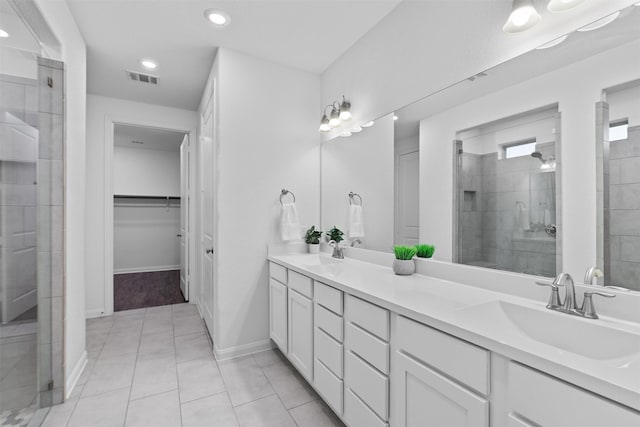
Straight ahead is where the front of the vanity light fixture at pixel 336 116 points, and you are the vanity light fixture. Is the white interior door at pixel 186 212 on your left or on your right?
on your right

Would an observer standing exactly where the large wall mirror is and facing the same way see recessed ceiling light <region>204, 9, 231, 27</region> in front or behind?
in front

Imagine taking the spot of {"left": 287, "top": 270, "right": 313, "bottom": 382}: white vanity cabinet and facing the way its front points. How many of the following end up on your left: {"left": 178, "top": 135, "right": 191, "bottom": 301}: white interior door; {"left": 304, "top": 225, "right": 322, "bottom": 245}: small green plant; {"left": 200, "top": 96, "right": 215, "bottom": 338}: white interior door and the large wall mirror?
1

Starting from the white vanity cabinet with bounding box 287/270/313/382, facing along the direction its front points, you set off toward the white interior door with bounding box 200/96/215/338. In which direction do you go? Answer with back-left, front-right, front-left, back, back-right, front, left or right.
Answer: right

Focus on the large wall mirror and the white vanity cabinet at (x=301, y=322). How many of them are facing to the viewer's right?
0

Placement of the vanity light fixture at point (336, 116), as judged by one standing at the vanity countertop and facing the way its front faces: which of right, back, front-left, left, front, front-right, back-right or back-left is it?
right

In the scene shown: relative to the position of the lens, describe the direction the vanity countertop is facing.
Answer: facing the viewer and to the left of the viewer

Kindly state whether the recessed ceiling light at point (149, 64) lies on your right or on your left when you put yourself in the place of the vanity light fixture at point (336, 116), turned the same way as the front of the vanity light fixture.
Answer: on your right

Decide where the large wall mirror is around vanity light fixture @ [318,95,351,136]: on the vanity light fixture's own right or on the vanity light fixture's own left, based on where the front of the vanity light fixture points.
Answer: on the vanity light fixture's own left

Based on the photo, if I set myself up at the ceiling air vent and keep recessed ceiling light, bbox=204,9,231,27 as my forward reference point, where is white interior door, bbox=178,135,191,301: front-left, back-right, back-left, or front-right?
back-left

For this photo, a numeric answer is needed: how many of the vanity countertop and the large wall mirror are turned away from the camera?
0
